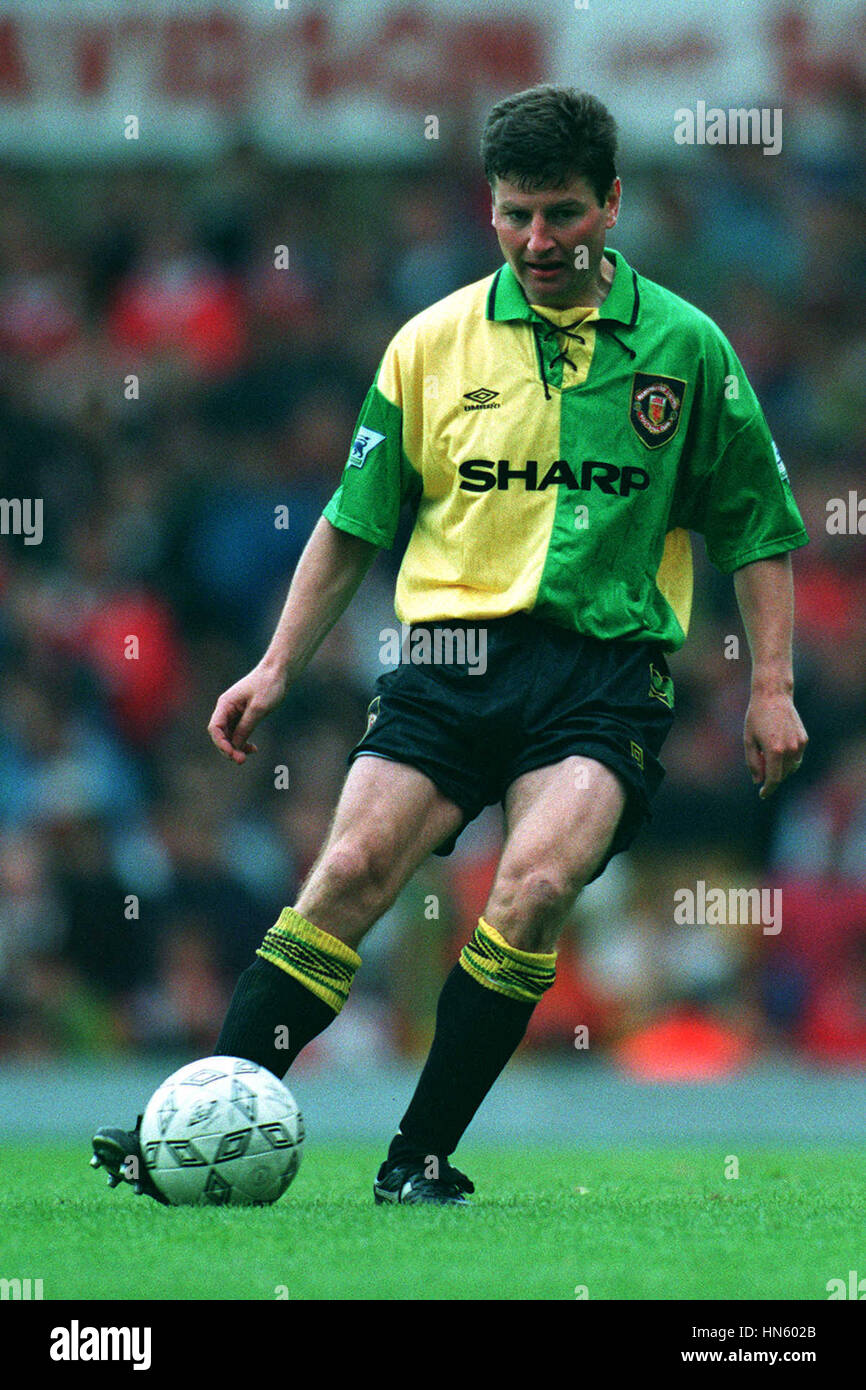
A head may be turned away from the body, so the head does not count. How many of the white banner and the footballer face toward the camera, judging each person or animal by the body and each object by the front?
2

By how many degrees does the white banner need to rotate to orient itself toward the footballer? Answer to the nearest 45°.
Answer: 0° — it already faces them

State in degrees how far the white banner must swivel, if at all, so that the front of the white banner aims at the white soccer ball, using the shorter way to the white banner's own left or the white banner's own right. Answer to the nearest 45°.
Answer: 0° — it already faces it

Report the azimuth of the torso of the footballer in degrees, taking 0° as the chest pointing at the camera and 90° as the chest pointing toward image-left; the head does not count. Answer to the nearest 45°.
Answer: approximately 0°

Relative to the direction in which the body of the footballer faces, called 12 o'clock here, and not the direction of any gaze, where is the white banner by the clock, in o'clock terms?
The white banner is roughly at 6 o'clock from the footballer.
